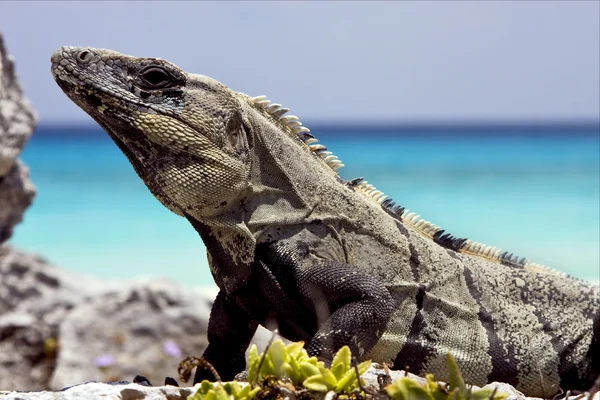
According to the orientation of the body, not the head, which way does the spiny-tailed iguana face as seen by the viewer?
to the viewer's left

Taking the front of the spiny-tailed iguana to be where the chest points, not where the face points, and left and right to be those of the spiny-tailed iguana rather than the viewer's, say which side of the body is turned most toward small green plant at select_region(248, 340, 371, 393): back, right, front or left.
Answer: left

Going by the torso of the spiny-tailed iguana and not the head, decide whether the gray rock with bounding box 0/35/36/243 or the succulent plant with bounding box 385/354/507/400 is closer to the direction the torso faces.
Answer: the gray rock

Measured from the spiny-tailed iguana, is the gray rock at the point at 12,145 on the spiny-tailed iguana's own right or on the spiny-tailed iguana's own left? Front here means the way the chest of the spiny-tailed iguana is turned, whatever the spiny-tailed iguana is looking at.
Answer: on the spiny-tailed iguana's own right
